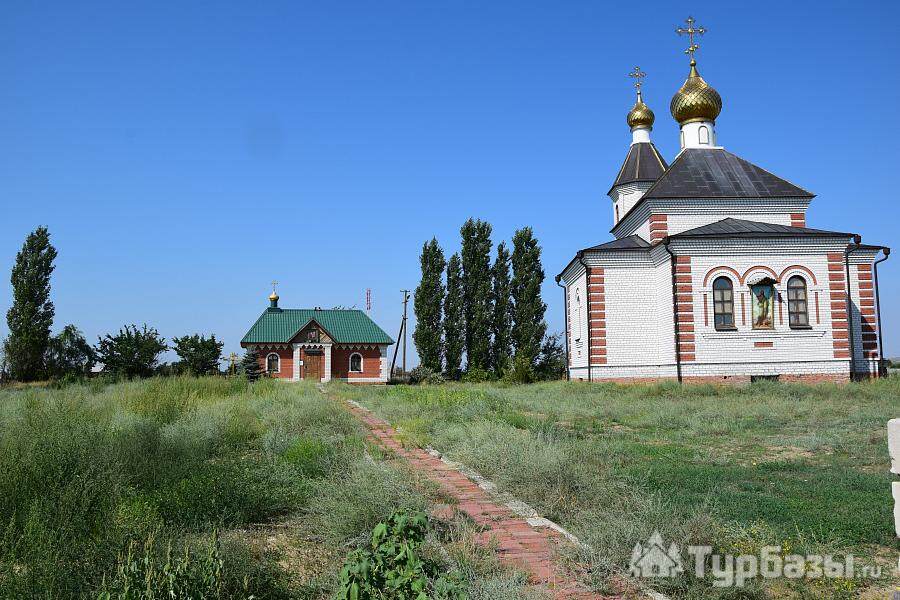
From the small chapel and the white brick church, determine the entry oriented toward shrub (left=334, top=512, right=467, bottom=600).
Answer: the small chapel

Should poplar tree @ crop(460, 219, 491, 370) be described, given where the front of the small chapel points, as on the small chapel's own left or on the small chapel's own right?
on the small chapel's own left

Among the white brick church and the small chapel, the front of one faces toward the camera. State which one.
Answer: the small chapel

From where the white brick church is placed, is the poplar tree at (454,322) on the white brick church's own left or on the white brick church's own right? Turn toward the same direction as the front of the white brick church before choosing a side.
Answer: on the white brick church's own left

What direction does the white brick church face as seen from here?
away from the camera

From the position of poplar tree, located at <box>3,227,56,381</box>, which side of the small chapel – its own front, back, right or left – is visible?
right

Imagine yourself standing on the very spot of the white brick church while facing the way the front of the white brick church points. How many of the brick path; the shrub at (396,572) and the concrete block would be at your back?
3

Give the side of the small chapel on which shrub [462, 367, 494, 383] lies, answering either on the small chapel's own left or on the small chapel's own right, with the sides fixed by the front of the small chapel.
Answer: on the small chapel's own left

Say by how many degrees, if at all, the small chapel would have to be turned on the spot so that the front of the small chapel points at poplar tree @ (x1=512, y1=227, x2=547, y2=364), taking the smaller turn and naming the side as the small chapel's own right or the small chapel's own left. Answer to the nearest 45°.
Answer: approximately 90° to the small chapel's own left

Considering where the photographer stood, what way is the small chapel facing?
facing the viewer

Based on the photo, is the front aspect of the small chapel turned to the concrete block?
yes

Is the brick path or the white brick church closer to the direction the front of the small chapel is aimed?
the brick path
